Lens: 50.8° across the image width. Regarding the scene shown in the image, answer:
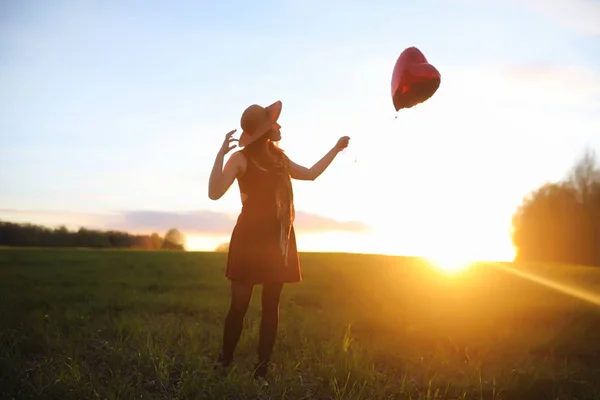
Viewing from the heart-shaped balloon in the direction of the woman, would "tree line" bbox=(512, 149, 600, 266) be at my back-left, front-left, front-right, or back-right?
back-right

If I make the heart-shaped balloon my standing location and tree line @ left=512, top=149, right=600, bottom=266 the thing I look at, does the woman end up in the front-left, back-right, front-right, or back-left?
back-left

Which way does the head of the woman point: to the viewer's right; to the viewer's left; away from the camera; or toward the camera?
to the viewer's right

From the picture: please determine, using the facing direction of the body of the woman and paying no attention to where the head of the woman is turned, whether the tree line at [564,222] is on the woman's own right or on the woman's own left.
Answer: on the woman's own left
